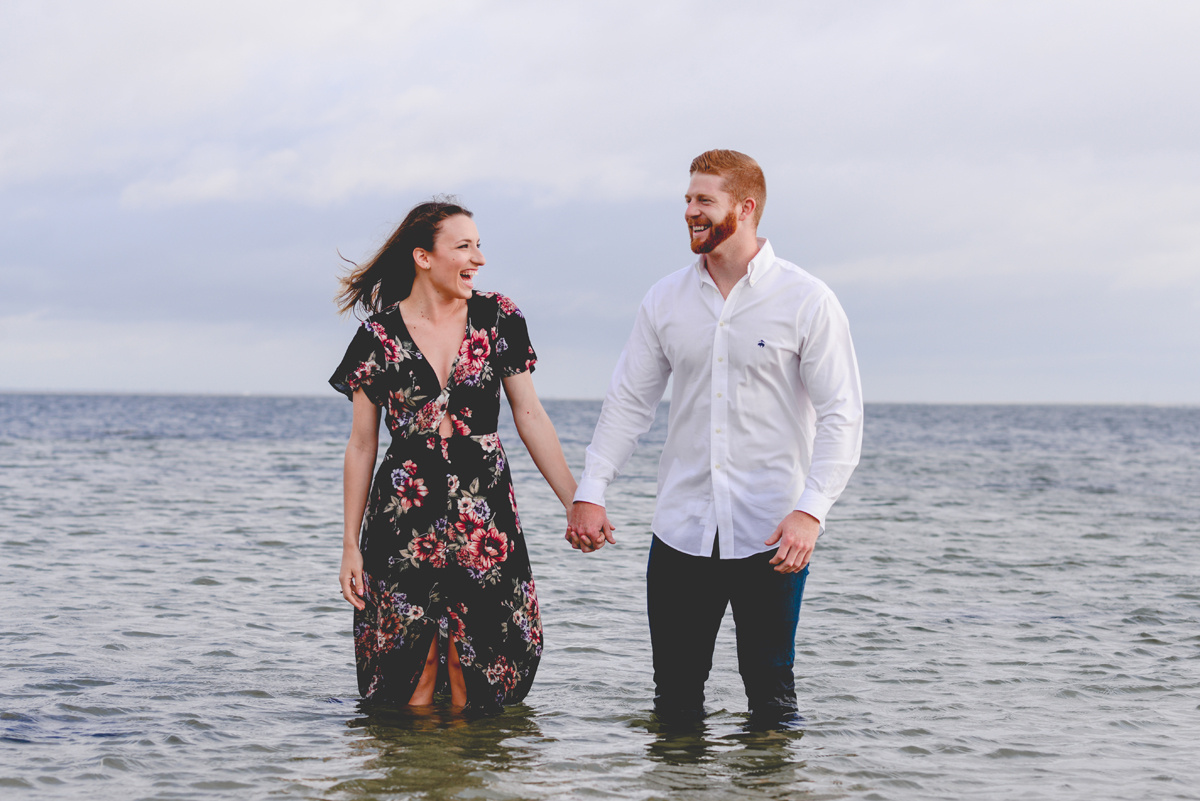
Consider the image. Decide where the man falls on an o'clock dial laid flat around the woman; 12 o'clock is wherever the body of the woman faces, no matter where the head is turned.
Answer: The man is roughly at 10 o'clock from the woman.

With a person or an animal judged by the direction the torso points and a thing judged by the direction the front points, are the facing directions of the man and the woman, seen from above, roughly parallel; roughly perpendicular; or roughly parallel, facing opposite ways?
roughly parallel

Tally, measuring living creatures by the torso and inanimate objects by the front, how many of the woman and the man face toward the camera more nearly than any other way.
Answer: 2

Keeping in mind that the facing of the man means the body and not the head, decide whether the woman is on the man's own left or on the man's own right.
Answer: on the man's own right

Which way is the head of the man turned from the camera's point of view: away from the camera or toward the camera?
toward the camera

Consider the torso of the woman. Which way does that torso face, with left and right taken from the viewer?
facing the viewer

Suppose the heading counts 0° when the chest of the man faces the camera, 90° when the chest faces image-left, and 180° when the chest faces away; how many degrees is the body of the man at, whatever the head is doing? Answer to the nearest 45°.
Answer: approximately 0°
